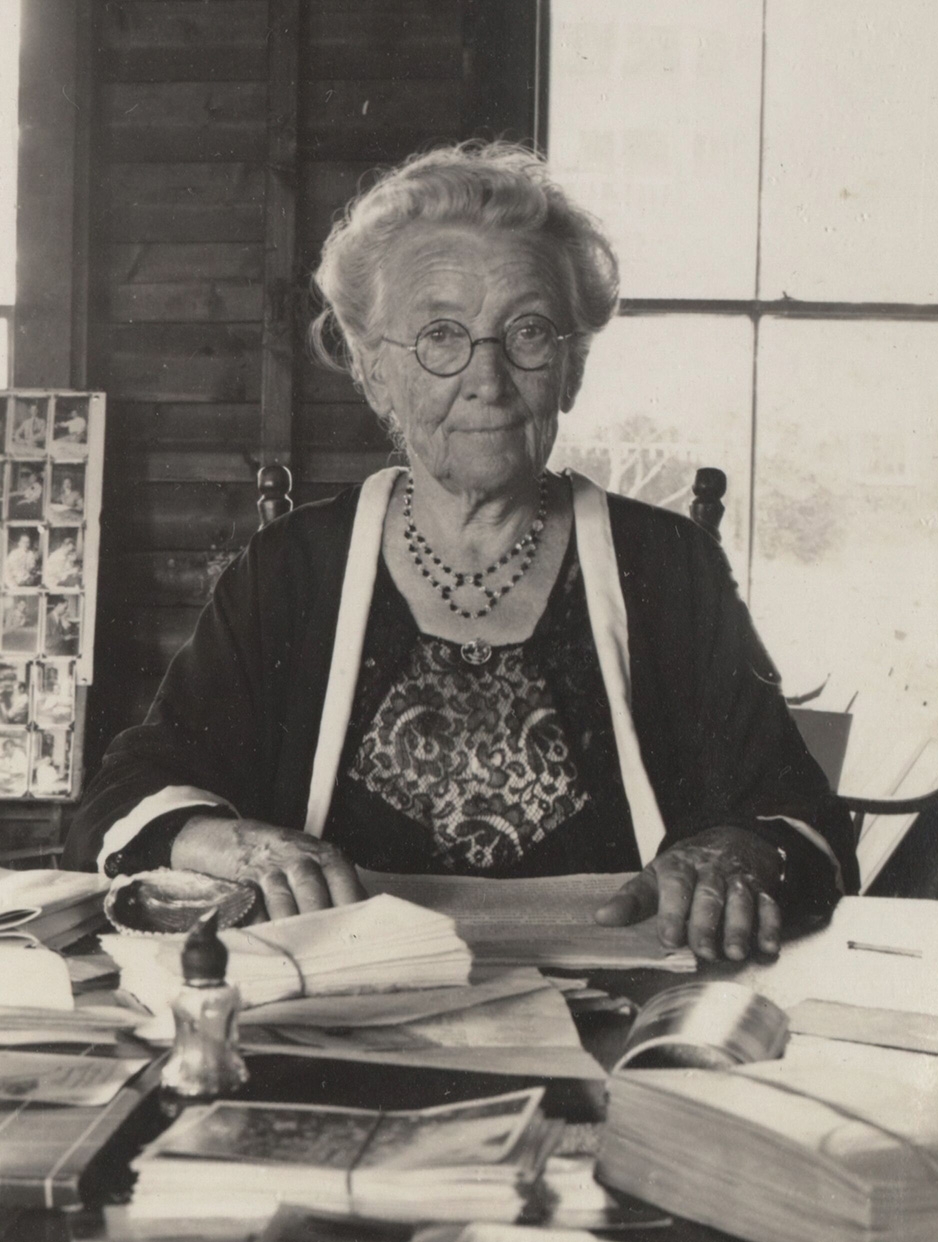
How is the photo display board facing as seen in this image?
toward the camera

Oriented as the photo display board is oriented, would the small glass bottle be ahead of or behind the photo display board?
ahead

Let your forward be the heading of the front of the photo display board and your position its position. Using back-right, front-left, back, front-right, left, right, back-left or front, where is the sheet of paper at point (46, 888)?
front

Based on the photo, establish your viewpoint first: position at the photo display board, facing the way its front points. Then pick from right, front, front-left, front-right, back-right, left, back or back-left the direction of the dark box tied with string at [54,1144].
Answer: front

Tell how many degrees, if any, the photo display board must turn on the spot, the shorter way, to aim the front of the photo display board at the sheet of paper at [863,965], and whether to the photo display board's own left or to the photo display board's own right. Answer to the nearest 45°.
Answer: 0° — it already faces it

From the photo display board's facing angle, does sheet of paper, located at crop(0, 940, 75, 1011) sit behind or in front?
in front

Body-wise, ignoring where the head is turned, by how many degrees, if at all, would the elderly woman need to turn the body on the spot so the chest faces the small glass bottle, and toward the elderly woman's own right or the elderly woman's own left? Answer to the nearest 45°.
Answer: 0° — they already face it

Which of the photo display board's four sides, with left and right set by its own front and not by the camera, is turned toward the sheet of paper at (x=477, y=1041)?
front

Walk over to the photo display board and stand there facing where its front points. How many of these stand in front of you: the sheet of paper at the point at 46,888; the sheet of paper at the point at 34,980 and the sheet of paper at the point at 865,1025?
3

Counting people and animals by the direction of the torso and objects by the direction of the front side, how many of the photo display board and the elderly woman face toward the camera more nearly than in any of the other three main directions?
2

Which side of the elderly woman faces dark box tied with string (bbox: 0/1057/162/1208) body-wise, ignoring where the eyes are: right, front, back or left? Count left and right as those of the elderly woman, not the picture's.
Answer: front

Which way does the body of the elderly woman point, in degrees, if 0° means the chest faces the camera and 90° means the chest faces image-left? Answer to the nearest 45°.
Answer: approximately 0°

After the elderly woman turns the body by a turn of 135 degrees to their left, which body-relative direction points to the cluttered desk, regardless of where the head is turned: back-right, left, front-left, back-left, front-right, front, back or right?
back-right

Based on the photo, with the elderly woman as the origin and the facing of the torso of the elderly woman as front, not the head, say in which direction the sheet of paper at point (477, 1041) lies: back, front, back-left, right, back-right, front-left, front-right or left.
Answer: front

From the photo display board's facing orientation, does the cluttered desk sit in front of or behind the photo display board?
in front
